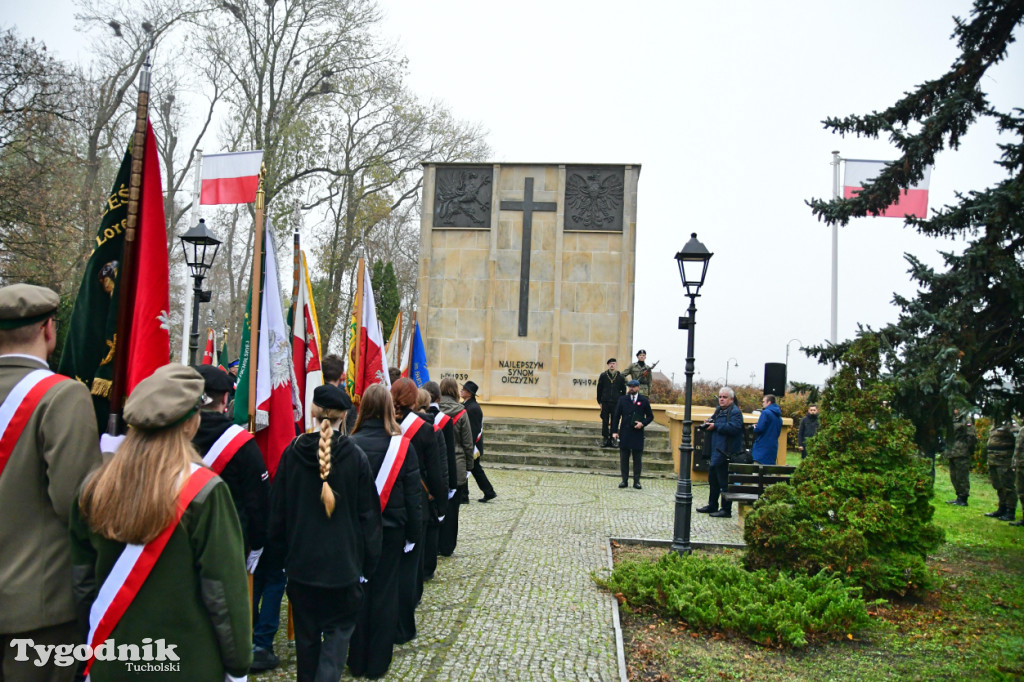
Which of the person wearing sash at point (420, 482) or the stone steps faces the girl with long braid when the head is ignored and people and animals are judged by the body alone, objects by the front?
the stone steps

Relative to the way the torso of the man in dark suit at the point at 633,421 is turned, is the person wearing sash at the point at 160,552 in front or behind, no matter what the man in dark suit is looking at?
in front

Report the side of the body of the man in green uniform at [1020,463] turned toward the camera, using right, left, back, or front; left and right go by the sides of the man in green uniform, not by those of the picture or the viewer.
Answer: left

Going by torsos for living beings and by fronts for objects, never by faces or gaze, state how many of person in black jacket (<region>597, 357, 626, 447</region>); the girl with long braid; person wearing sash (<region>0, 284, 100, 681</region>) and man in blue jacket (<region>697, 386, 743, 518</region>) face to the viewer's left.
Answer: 1

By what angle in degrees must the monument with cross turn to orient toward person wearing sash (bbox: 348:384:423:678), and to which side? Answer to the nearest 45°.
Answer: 0° — it already faces them

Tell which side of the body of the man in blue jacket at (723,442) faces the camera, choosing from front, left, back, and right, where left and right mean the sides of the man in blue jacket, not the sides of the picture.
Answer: left

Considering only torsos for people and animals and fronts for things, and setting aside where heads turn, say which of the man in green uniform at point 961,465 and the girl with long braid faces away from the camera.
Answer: the girl with long braid

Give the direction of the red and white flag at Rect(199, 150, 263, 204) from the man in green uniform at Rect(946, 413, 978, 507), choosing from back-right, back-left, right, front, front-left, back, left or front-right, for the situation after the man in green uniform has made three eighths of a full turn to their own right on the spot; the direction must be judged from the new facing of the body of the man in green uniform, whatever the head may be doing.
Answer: back

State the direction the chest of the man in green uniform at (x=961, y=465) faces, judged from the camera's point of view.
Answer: to the viewer's left

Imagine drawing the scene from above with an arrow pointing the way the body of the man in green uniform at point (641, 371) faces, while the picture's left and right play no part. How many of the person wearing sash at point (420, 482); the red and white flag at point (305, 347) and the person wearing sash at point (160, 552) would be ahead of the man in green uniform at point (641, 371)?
3

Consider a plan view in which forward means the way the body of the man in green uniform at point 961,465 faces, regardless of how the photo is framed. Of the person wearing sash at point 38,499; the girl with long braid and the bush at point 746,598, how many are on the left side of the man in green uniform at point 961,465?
3

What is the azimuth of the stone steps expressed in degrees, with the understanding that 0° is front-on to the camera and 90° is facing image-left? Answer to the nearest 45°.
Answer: approximately 0°

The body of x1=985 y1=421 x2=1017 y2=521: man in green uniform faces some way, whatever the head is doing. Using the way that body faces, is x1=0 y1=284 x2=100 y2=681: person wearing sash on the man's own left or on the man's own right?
on the man's own left
